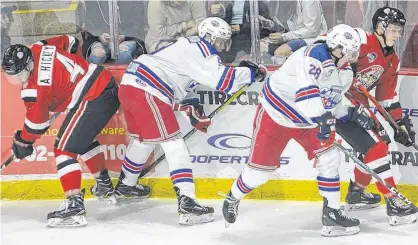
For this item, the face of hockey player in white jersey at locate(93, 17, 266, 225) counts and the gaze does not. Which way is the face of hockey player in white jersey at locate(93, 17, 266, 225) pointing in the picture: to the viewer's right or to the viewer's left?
to the viewer's right

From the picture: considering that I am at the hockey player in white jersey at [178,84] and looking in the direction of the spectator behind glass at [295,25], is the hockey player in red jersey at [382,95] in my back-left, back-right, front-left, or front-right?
front-right

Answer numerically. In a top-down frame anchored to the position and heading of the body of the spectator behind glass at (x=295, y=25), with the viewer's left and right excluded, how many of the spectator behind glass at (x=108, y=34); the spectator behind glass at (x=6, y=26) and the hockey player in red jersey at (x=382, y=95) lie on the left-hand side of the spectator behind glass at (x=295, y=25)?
1

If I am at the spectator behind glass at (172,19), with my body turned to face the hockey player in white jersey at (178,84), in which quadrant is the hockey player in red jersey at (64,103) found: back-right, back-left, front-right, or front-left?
front-right

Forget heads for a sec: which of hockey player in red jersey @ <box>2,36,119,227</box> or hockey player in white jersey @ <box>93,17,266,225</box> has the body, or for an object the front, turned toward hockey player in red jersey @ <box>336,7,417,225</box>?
the hockey player in white jersey

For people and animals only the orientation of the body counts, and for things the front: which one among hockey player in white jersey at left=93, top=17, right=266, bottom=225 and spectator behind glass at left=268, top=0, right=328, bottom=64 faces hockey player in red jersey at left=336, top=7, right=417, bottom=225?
the hockey player in white jersey

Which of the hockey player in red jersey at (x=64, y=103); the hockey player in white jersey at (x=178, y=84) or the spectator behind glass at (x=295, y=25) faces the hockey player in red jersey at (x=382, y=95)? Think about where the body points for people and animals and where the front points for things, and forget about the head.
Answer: the hockey player in white jersey

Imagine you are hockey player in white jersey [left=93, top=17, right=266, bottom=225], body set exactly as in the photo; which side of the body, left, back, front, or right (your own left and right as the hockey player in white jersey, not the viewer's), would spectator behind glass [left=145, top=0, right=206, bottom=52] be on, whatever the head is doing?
left

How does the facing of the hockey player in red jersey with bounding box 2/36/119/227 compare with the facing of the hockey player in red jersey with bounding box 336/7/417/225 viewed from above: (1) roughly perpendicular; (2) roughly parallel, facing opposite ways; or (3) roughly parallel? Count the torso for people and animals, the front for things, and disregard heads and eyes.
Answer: roughly perpendicular

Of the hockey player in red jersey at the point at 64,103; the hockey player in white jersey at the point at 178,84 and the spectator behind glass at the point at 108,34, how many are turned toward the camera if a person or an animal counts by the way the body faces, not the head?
1
